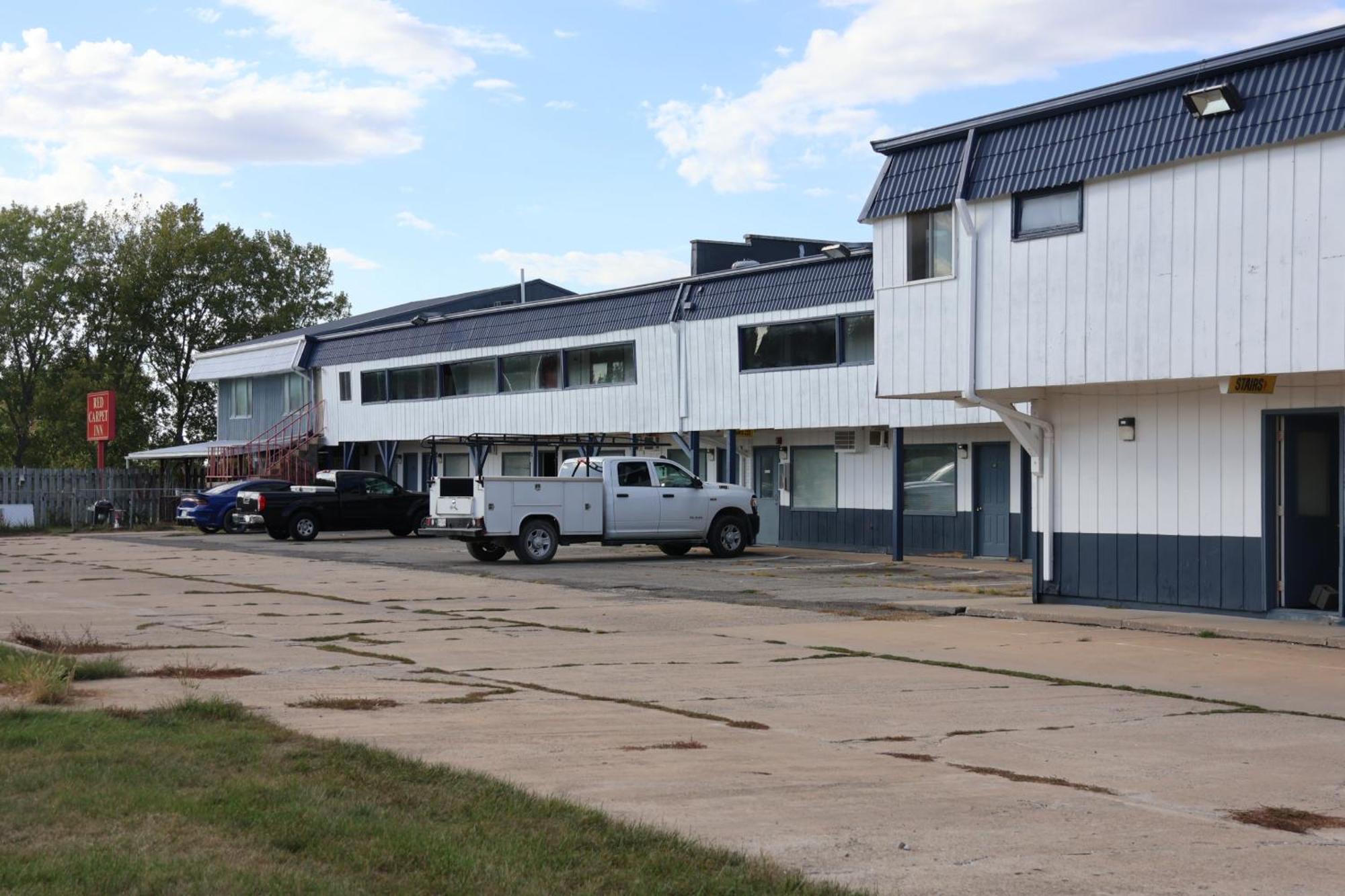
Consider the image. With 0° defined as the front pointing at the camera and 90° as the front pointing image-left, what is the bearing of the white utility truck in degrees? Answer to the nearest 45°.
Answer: approximately 225°

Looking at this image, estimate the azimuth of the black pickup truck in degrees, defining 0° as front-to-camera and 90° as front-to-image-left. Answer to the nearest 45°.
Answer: approximately 225°

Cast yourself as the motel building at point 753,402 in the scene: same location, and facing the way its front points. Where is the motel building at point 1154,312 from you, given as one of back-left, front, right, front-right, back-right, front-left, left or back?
front-left

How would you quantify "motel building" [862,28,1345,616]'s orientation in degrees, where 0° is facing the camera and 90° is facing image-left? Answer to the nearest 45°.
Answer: approximately 45°

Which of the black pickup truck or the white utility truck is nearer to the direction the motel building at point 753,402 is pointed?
the white utility truck
